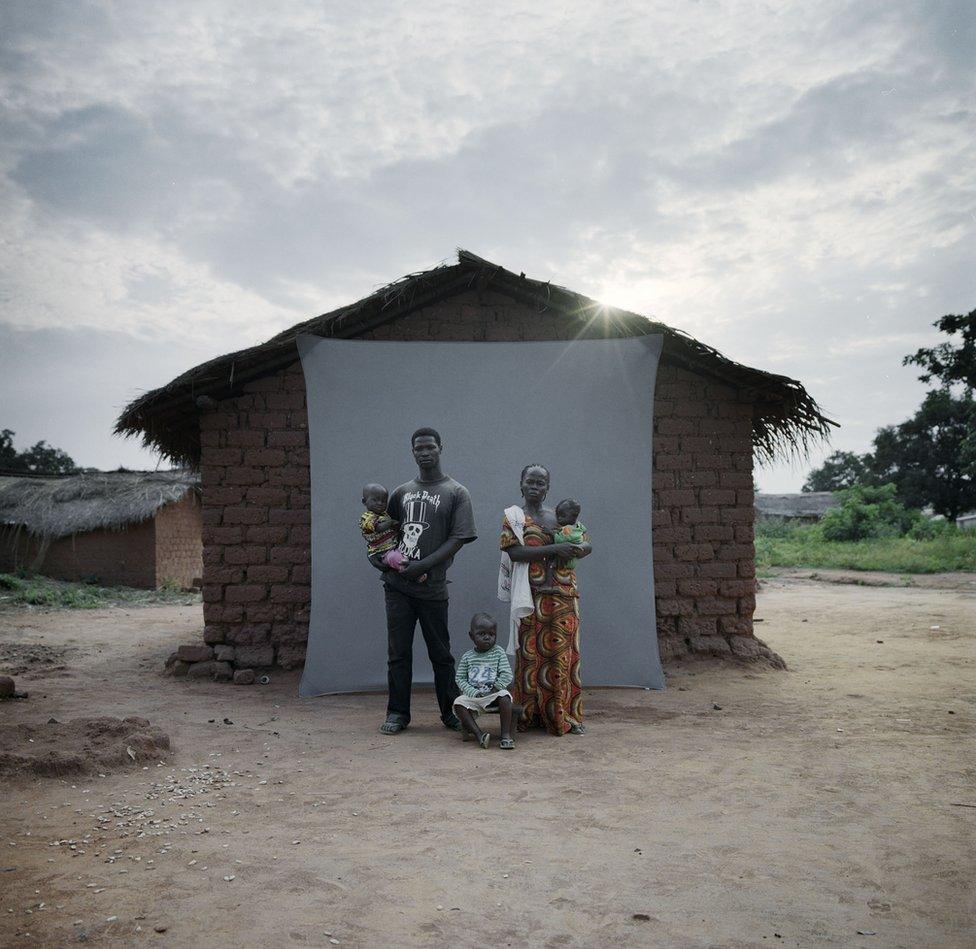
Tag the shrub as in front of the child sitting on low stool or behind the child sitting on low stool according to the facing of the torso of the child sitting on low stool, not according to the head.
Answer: behind

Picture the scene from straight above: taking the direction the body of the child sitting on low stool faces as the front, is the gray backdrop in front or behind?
behind

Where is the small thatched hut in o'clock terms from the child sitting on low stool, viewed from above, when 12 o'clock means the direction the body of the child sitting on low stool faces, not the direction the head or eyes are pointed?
The small thatched hut is roughly at 5 o'clock from the child sitting on low stool.

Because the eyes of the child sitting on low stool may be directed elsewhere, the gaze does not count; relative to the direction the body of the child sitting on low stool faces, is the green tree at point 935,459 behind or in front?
behind

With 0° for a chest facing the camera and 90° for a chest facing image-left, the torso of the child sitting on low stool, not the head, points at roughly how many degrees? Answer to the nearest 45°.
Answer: approximately 0°
